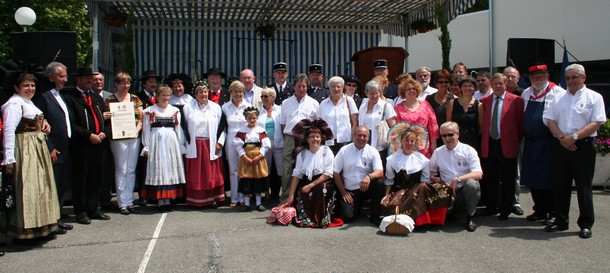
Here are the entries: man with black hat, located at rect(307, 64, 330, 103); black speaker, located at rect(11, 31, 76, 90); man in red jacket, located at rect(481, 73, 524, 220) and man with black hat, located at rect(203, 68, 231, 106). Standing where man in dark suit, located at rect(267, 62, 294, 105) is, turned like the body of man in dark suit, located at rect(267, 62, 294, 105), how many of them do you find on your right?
2

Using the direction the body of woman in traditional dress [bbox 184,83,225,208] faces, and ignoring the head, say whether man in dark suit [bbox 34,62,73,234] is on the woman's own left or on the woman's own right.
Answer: on the woman's own right

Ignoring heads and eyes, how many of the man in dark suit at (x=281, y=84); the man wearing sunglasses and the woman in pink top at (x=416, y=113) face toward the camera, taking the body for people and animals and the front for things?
3

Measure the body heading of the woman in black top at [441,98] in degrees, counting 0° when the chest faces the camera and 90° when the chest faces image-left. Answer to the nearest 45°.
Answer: approximately 0°

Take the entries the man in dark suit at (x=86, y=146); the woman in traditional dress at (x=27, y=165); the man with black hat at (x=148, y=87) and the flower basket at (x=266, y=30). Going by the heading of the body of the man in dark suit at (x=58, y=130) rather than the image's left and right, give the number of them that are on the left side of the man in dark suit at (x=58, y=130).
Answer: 3

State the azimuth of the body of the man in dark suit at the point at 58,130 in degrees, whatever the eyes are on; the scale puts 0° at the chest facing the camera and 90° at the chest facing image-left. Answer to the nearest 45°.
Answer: approximately 315°

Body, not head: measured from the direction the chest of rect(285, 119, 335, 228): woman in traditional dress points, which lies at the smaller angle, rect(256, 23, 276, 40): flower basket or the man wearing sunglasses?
the man wearing sunglasses

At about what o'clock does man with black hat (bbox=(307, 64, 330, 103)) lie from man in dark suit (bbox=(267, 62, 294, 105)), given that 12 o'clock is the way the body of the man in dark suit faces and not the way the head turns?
The man with black hat is roughly at 9 o'clock from the man in dark suit.
